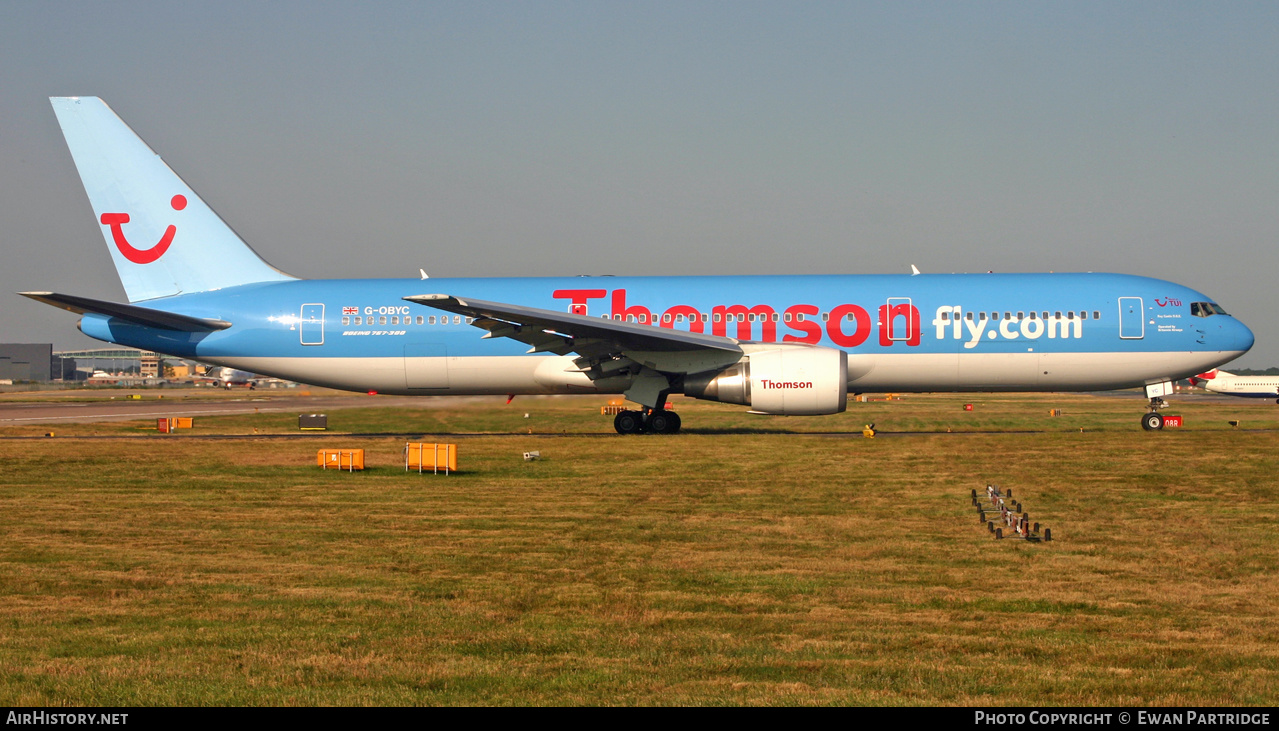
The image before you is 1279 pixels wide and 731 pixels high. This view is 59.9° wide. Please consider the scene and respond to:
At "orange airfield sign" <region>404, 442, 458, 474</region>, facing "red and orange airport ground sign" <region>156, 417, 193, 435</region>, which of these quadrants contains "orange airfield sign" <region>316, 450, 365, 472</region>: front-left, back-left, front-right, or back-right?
front-left

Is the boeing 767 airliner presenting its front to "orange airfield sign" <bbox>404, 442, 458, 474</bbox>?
no

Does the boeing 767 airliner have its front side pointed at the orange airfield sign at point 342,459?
no

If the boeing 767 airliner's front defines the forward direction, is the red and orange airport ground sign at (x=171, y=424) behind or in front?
behind

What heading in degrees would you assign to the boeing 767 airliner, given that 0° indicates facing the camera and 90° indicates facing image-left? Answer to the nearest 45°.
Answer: approximately 270°
